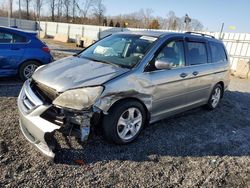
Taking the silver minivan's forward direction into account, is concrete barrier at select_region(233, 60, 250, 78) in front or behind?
behind

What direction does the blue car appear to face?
to the viewer's left

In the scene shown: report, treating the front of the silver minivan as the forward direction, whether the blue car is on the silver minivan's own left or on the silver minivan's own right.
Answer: on the silver minivan's own right

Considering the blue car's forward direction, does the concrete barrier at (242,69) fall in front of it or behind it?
behind

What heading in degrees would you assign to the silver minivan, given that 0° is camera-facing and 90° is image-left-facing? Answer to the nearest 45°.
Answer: approximately 45°

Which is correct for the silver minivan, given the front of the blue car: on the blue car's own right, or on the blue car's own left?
on the blue car's own left

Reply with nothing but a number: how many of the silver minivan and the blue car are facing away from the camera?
0
